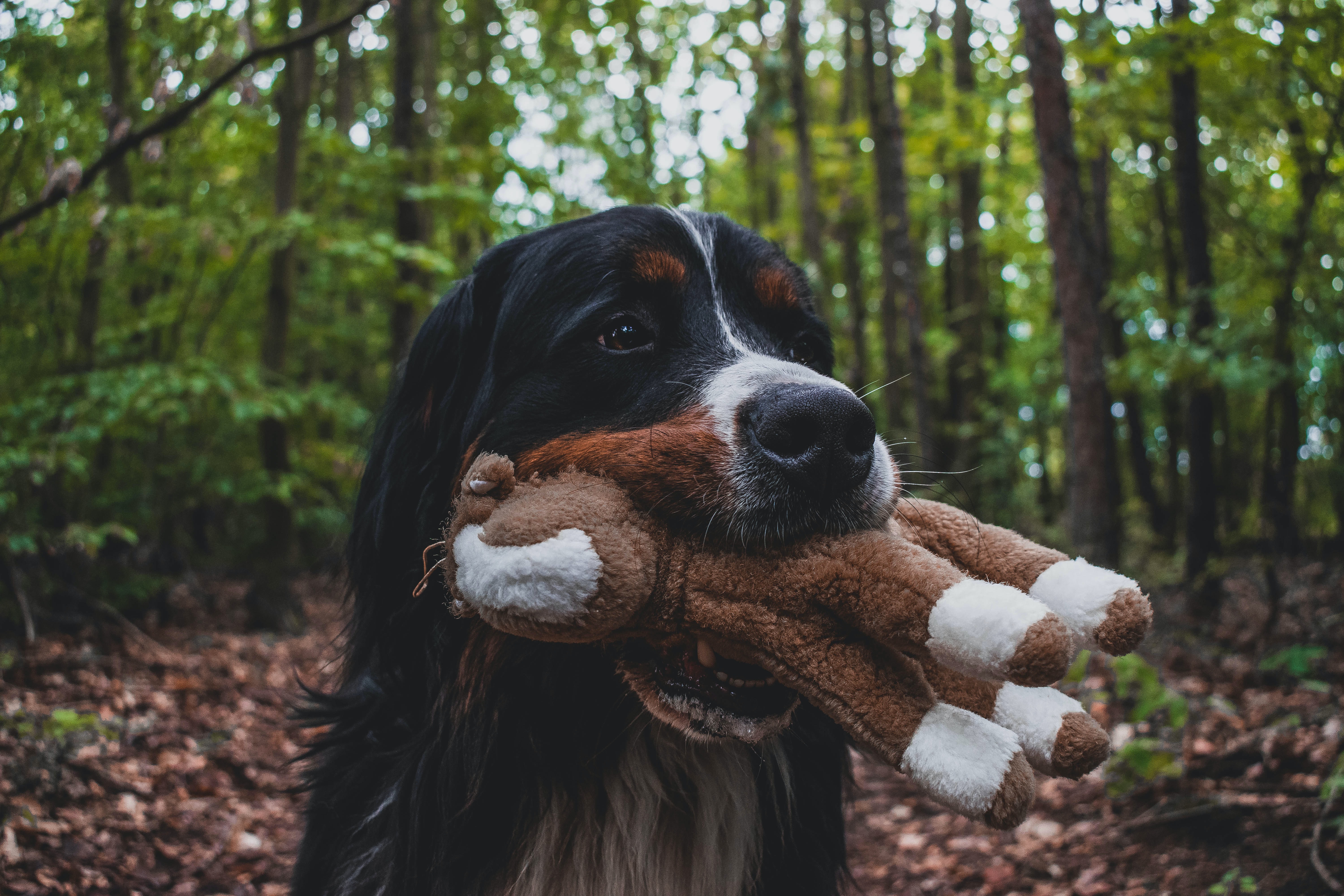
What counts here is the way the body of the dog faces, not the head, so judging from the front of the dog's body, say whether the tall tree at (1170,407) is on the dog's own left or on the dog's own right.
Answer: on the dog's own left

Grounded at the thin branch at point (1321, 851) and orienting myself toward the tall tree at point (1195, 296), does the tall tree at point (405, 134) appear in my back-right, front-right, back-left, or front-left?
front-left

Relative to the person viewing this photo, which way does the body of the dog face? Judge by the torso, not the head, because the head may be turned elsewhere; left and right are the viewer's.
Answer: facing the viewer and to the right of the viewer

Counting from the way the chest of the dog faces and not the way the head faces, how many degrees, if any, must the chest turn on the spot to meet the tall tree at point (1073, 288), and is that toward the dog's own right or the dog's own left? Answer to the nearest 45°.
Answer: approximately 90° to the dog's own left

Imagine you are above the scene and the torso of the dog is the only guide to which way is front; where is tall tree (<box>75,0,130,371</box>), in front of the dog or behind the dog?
behind

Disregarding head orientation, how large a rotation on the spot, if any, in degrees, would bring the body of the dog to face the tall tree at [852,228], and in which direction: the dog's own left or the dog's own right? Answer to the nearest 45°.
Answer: approximately 135° to the dog's own left

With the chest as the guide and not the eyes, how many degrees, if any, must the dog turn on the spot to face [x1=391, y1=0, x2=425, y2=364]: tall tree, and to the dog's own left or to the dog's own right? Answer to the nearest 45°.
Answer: approximately 135° to the dog's own left

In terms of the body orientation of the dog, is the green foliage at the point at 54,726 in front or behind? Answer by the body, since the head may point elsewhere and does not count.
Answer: behind

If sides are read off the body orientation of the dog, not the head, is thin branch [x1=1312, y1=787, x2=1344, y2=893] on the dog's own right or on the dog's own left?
on the dog's own left

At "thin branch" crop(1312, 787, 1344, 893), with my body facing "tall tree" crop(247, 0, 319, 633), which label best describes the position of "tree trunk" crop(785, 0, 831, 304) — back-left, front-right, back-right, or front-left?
front-right

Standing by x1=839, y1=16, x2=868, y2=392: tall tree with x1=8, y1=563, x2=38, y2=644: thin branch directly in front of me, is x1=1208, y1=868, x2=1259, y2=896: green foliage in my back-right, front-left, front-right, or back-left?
front-left
